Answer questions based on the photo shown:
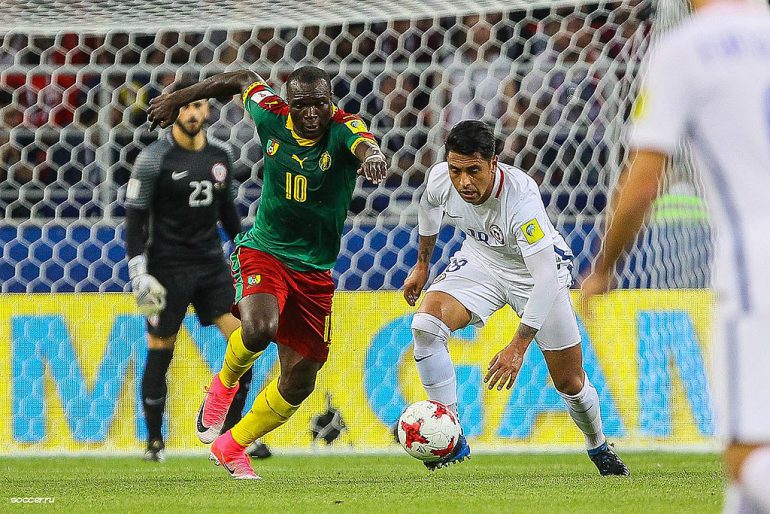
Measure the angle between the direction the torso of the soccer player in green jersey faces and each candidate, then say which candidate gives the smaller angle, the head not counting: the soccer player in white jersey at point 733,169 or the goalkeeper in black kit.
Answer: the soccer player in white jersey

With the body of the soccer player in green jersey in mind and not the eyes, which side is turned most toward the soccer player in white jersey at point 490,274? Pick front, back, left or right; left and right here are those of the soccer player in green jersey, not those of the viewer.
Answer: left

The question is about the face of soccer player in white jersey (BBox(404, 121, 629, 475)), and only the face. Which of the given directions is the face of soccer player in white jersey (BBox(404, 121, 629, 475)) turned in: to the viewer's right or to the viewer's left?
to the viewer's left

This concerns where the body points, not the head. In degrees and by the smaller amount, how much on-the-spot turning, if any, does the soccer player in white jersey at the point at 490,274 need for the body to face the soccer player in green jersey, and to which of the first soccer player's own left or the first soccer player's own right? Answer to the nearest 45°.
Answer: approximately 45° to the first soccer player's own right

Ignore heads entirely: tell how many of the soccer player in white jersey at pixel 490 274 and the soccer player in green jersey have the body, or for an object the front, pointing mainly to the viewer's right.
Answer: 0

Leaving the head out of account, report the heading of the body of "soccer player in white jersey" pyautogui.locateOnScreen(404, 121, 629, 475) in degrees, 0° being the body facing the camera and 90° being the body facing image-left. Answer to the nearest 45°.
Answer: approximately 45°

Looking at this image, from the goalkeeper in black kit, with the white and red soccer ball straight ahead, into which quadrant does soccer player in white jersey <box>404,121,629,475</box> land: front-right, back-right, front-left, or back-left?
front-left

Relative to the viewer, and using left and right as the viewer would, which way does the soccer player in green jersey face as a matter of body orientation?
facing the viewer

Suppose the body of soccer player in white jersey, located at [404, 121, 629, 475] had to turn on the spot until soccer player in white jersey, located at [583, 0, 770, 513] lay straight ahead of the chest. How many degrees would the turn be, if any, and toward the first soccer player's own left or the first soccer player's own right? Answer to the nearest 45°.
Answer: approximately 45° to the first soccer player's own left

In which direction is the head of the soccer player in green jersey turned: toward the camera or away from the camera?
toward the camera

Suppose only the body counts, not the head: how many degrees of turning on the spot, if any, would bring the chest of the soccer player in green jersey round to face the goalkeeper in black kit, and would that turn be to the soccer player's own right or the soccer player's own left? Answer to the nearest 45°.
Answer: approximately 135° to the soccer player's own right
